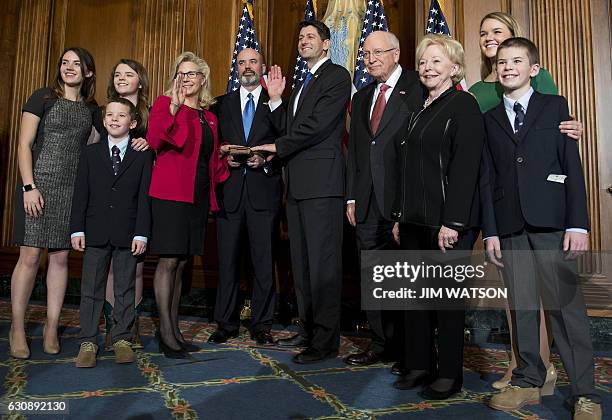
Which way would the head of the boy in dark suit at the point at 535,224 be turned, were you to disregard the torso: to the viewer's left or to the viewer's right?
to the viewer's left

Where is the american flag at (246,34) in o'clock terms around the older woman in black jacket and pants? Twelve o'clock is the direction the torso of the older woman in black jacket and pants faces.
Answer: The american flag is roughly at 3 o'clock from the older woman in black jacket and pants.

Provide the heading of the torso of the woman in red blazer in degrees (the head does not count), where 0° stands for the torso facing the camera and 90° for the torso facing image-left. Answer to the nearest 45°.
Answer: approximately 315°

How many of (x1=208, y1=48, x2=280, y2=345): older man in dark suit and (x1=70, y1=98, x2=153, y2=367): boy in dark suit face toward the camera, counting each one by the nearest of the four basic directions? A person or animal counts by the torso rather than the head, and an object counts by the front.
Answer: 2

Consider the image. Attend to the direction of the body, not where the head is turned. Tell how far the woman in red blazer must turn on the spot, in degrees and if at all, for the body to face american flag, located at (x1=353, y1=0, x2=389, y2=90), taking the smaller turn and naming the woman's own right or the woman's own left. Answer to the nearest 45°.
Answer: approximately 90° to the woman's own left

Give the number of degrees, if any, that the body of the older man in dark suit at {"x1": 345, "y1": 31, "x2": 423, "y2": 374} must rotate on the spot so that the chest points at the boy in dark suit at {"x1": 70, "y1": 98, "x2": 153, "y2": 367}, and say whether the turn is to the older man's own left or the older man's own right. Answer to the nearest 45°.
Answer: approximately 45° to the older man's own right
